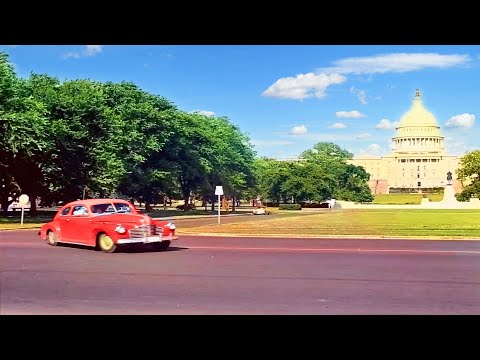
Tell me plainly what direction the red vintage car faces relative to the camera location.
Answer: facing the viewer and to the right of the viewer

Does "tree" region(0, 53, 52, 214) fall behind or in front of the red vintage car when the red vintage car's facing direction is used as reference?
behind
